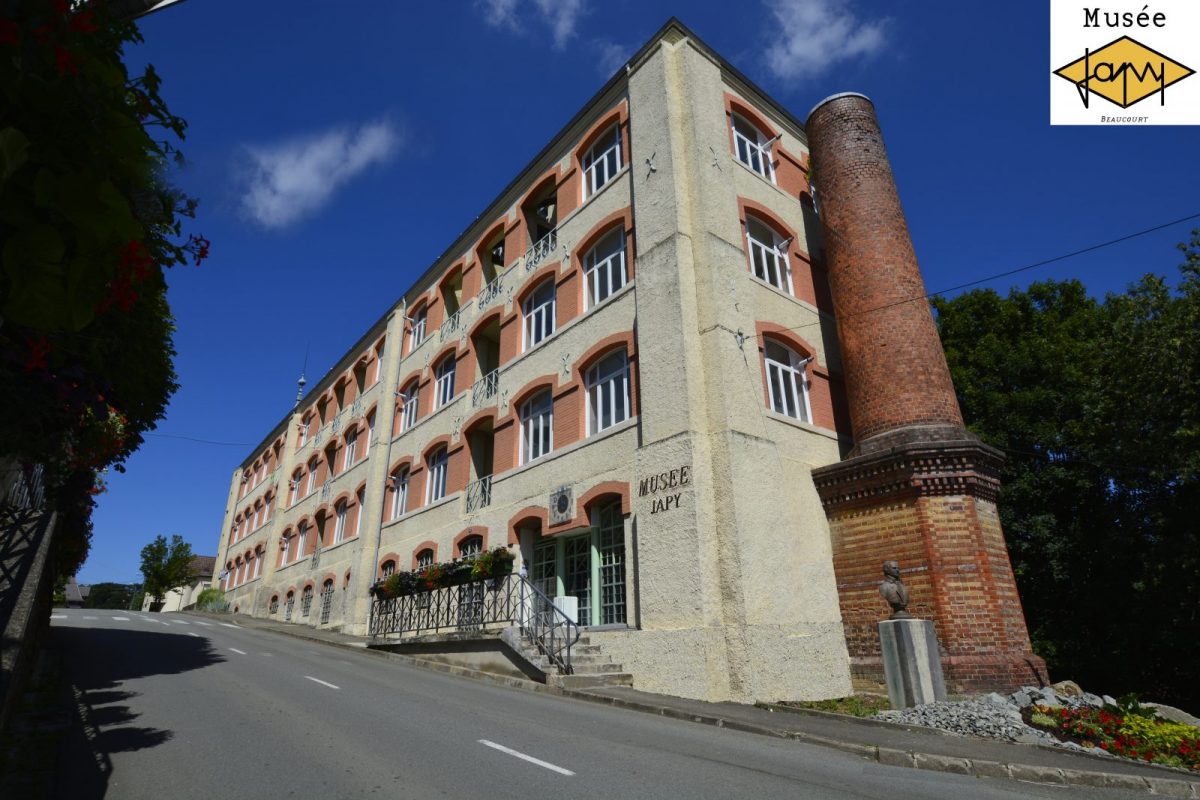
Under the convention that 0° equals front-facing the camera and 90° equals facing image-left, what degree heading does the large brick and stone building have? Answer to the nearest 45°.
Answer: approximately 45°

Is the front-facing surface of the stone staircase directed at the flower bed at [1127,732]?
yes

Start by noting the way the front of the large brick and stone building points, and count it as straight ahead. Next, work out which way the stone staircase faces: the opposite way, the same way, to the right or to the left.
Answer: to the left

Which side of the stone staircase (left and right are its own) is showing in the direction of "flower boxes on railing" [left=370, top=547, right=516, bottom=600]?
back

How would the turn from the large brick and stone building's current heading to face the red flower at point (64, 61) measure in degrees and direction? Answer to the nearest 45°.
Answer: approximately 45° to its left
